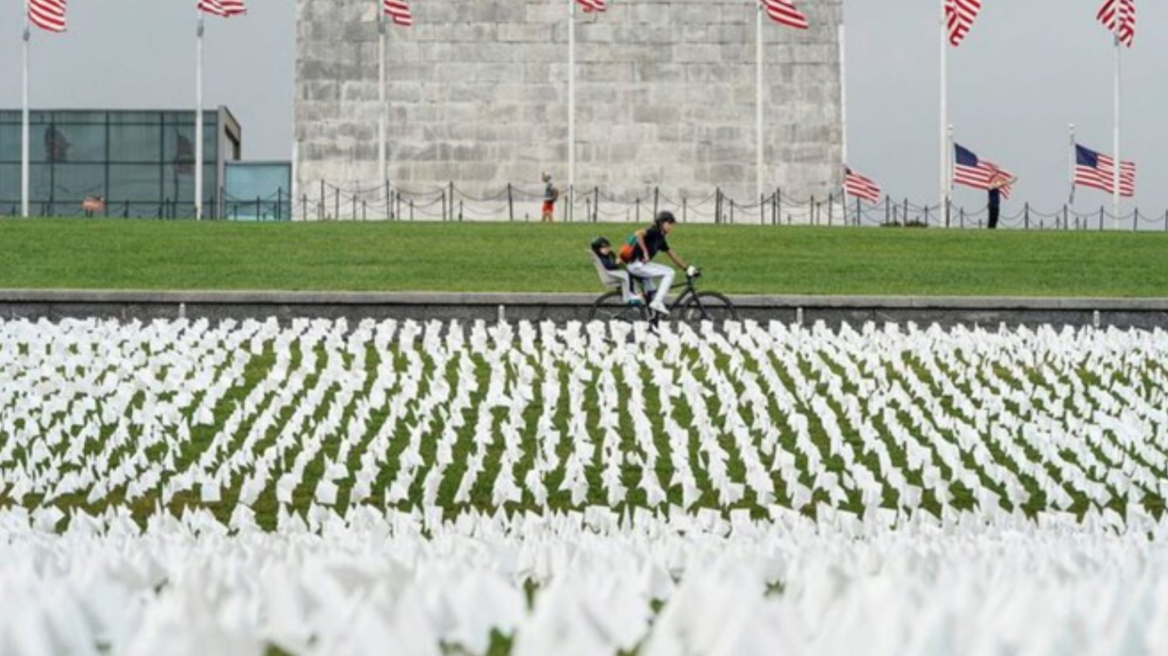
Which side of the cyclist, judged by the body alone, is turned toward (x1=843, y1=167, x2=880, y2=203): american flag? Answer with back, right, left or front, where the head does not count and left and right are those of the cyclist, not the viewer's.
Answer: left

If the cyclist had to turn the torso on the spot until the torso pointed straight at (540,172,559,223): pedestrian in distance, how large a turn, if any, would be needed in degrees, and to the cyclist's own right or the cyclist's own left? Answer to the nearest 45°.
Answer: approximately 90° to the cyclist's own left

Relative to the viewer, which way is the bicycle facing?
to the viewer's right

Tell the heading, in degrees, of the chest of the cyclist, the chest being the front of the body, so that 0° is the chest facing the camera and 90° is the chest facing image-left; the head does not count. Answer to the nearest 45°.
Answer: approximately 270°
